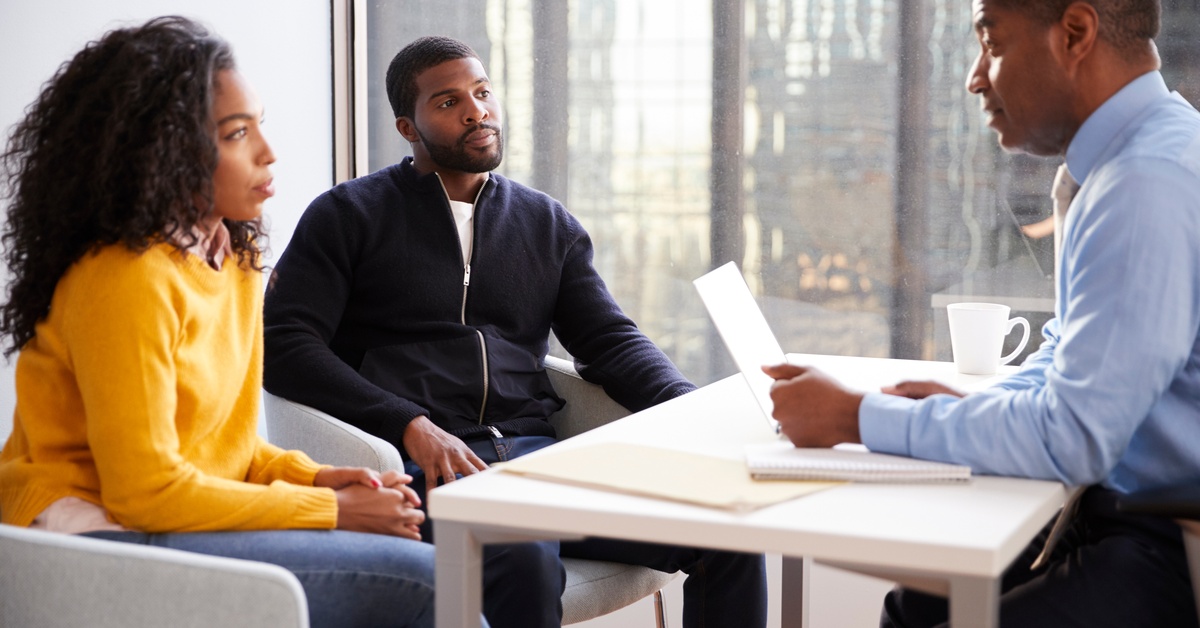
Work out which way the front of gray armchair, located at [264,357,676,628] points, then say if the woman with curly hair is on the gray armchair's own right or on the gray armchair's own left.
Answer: on the gray armchair's own right

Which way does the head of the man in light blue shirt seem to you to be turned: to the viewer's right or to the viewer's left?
to the viewer's left

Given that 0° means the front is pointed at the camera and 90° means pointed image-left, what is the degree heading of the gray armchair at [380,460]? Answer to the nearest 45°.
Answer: approximately 315°

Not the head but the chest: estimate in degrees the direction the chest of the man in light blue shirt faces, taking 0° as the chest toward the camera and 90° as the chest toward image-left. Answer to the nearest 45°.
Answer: approximately 90°

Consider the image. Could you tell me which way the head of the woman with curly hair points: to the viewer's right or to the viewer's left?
to the viewer's right

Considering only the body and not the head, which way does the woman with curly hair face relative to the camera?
to the viewer's right

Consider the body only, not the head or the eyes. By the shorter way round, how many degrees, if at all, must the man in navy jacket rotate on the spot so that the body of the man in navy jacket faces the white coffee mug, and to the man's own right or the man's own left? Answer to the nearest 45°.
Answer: approximately 45° to the man's own left

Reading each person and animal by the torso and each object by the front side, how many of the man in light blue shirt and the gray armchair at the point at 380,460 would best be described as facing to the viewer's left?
1
